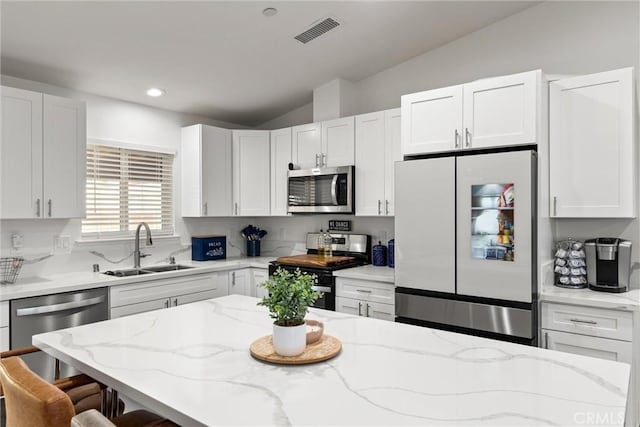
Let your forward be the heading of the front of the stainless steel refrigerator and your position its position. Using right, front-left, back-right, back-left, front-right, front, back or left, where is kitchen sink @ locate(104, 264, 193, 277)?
front-right

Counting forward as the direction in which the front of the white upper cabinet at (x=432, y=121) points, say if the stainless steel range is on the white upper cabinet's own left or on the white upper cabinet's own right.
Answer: on the white upper cabinet's own right

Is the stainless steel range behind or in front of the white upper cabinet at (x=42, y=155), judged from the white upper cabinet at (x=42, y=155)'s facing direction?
in front

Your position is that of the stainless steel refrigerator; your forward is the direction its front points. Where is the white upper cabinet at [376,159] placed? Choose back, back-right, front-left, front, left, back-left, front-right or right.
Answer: right

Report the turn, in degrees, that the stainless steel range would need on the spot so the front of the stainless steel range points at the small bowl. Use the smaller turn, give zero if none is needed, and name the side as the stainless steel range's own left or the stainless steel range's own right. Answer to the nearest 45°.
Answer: approximately 45° to the stainless steel range's own left

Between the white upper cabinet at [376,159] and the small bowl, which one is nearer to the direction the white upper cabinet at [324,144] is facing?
the small bowl

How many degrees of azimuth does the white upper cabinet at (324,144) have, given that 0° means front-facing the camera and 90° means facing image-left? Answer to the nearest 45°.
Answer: approximately 45°

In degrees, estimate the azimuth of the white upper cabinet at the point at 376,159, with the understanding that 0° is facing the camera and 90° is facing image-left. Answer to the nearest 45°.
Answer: approximately 45°
